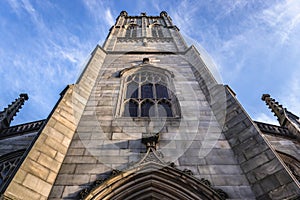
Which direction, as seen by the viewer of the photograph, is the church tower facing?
facing the viewer
